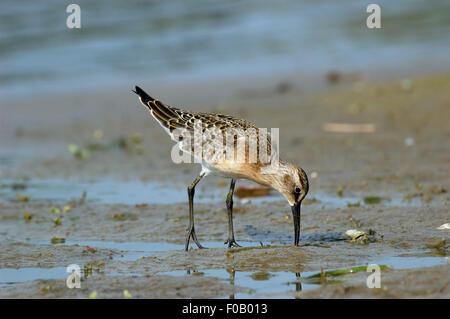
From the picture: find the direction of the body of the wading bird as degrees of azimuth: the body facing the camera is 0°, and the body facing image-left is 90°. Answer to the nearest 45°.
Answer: approximately 270°
